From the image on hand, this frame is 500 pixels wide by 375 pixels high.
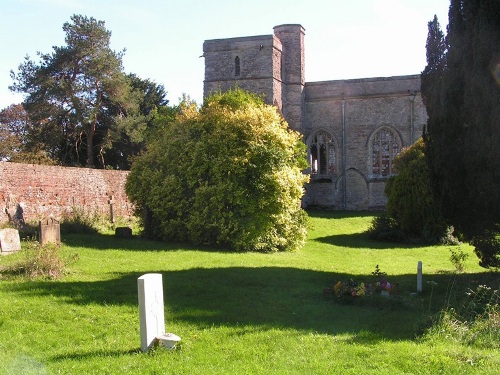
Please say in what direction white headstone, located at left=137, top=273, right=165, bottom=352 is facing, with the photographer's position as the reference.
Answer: facing the viewer and to the right of the viewer

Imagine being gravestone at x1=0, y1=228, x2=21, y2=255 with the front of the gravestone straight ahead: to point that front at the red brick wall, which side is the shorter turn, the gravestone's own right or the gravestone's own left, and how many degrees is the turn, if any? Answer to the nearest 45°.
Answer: approximately 180°

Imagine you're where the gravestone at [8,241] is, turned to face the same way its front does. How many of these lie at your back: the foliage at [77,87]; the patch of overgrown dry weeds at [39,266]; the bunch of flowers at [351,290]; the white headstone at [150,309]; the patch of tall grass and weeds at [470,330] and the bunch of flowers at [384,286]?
1

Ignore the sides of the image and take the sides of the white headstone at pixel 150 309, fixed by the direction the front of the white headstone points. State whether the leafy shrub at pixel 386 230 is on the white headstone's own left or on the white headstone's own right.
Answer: on the white headstone's own left

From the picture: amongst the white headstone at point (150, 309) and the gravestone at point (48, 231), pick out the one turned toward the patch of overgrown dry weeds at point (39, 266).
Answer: the gravestone

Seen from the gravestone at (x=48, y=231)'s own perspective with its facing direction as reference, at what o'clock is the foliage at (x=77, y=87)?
The foliage is roughly at 6 o'clock from the gravestone.

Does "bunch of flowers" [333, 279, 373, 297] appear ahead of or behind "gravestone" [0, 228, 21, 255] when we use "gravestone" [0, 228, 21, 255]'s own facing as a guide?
ahead

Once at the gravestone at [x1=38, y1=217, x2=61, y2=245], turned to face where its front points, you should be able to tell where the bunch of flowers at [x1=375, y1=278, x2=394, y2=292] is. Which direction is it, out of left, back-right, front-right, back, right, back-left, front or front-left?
front-left

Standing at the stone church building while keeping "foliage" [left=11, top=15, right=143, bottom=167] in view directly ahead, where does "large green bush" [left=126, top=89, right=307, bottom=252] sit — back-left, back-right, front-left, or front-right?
front-left

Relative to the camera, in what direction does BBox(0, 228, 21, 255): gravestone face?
facing the viewer

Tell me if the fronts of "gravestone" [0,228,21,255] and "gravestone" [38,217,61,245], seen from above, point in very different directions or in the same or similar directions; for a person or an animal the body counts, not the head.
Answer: same or similar directions

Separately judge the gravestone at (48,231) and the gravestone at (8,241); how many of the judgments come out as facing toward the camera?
2

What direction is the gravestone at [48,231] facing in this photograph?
toward the camera
